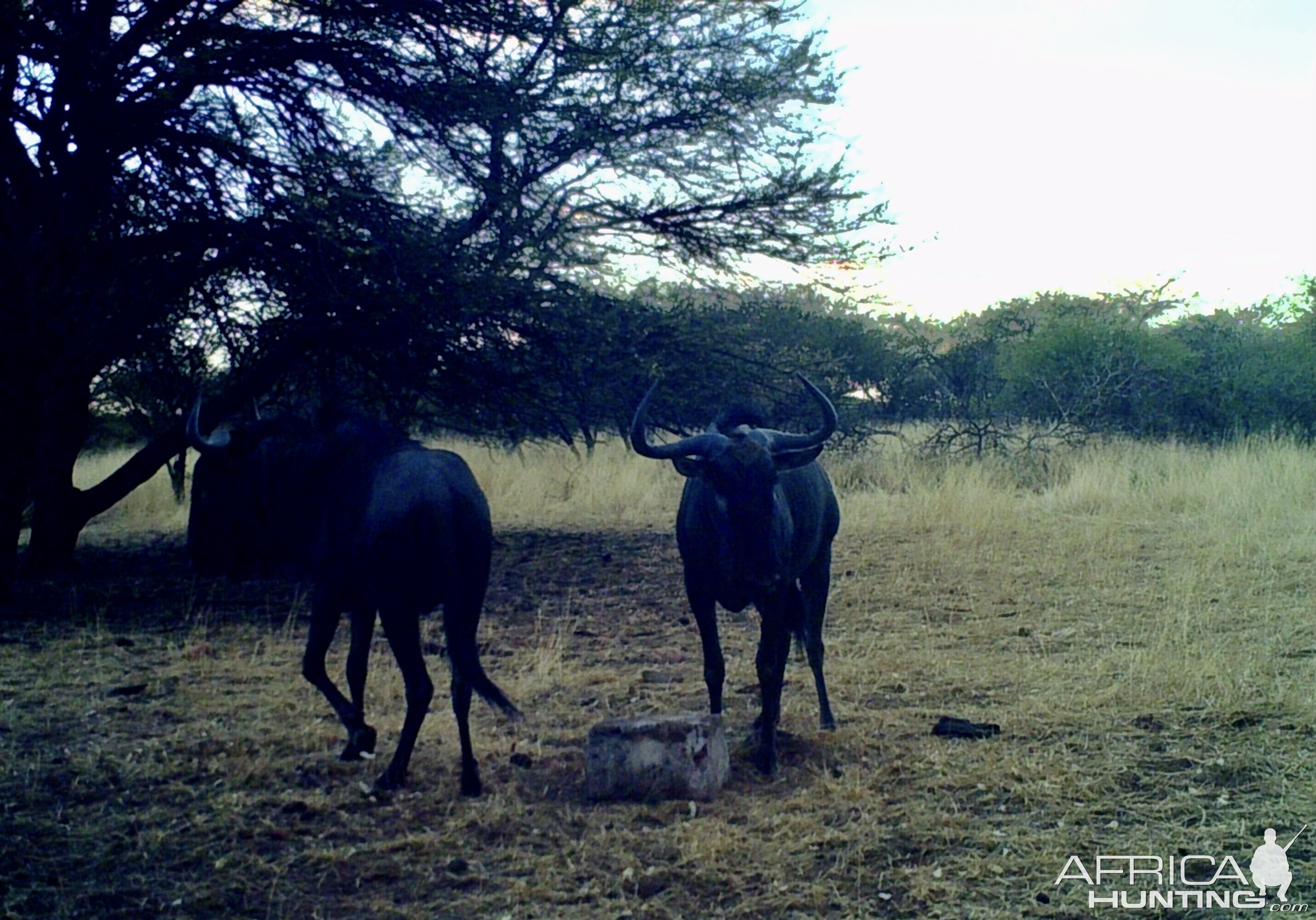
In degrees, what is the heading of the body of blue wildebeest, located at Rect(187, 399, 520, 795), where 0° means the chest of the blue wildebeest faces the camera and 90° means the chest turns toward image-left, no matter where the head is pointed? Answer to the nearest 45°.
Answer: approximately 135°

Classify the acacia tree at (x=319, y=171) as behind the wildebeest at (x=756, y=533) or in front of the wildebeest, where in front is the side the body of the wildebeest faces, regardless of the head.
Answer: behind

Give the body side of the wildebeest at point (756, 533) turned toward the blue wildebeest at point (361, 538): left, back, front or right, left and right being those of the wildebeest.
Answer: right

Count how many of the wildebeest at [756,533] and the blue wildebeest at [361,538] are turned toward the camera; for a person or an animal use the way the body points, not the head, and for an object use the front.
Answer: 1

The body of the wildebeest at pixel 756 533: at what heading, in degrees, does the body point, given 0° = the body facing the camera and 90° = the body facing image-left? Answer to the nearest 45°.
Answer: approximately 0°

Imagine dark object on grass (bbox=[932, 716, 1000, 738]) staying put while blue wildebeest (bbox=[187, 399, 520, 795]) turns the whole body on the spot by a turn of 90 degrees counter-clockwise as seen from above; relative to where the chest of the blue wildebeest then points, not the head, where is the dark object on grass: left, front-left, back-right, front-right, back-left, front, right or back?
back-left

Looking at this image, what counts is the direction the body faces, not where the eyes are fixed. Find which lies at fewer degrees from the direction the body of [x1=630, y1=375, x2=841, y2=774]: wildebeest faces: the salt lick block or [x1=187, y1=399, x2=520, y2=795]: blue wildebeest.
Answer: the salt lick block

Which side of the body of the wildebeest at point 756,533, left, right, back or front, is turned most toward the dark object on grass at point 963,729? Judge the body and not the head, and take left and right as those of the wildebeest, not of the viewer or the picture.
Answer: left

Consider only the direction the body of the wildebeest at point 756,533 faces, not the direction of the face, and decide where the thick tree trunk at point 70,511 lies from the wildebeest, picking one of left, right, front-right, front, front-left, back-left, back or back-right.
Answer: back-right
